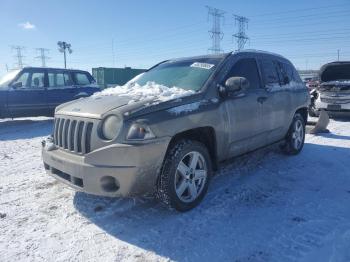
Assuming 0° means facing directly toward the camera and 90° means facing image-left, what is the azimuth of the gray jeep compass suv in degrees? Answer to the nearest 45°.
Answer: approximately 45°

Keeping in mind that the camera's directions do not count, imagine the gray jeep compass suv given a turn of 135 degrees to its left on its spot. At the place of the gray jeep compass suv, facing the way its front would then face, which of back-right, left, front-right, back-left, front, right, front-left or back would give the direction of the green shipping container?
left

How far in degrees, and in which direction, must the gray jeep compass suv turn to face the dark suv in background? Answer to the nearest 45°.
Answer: approximately 90° to its right
